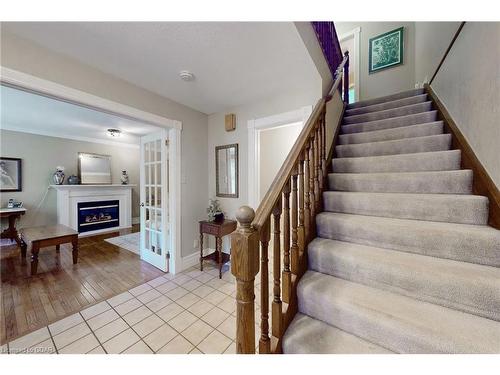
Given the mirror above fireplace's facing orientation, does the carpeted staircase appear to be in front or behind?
in front

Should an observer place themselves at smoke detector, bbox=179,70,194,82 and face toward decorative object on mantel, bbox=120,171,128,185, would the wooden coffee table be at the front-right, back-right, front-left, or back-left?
front-left

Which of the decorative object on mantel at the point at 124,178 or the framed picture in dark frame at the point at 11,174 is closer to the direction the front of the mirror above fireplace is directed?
the decorative object on mantel

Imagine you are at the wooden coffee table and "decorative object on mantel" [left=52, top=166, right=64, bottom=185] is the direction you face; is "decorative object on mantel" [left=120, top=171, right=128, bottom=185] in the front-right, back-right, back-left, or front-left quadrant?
front-right

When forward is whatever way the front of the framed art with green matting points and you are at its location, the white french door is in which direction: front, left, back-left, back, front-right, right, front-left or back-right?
front

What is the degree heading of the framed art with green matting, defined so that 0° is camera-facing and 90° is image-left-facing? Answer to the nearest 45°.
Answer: approximately 45°

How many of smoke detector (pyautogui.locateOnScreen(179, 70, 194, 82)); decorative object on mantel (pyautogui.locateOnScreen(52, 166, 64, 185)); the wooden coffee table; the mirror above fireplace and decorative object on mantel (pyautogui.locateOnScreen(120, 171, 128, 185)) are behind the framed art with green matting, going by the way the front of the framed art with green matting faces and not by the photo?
0

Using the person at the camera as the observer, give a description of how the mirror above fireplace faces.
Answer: facing the viewer and to the right of the viewer

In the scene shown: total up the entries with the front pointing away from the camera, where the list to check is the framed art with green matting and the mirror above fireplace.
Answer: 0

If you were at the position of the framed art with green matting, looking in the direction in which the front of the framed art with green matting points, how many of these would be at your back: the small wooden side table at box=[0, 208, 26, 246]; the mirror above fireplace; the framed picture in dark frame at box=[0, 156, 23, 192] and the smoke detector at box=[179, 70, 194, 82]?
0

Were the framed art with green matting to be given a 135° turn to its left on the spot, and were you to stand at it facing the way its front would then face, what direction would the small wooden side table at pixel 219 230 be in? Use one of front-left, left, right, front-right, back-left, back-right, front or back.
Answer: back-right

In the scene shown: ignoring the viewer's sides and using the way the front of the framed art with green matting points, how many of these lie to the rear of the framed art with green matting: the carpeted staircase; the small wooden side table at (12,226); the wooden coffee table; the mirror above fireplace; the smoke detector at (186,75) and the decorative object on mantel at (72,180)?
0

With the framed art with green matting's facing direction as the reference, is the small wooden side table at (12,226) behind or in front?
in front
